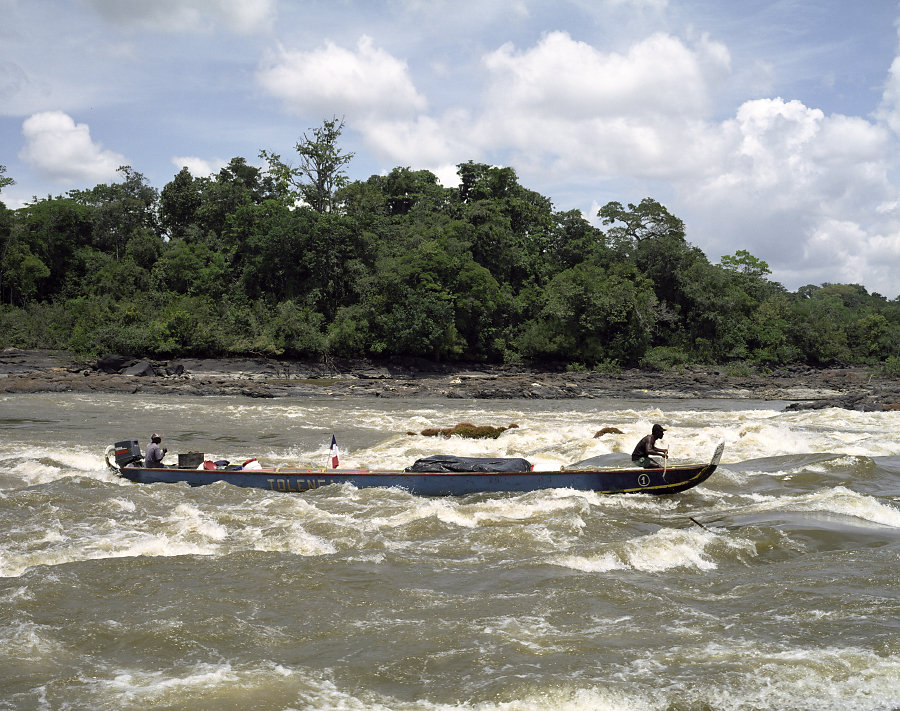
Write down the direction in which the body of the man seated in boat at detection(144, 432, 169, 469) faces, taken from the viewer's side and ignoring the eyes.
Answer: to the viewer's right

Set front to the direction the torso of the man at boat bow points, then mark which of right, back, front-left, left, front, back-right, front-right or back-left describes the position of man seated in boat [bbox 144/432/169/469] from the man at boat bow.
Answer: back

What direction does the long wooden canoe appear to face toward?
to the viewer's right

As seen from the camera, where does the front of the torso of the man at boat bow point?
to the viewer's right

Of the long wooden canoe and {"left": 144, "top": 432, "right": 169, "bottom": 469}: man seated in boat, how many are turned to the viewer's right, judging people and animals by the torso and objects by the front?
2

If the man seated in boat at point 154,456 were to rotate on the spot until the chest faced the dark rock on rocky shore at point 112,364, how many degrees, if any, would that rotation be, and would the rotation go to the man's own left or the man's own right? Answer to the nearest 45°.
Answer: approximately 90° to the man's own left

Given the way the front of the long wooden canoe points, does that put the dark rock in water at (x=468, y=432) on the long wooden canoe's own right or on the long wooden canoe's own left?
on the long wooden canoe's own left
